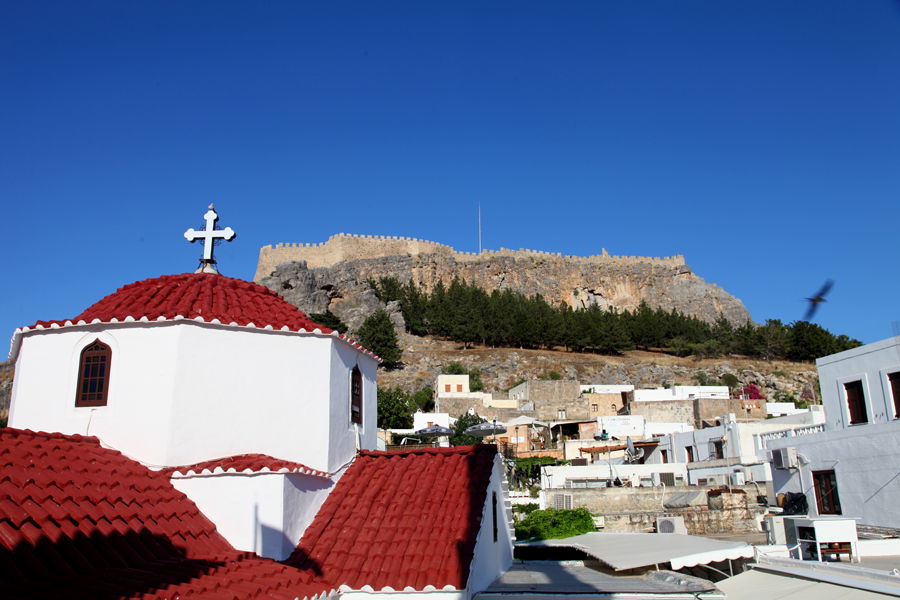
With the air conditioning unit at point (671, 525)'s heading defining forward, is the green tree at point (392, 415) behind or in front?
behind

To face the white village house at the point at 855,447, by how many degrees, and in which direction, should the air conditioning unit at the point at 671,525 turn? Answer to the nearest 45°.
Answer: approximately 135° to its left

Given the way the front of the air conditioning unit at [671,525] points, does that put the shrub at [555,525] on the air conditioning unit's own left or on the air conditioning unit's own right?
on the air conditioning unit's own right

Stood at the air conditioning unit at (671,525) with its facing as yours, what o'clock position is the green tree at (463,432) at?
The green tree is roughly at 5 o'clock from the air conditioning unit.

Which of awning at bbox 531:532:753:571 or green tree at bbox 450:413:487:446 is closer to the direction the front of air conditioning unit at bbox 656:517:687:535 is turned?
the awning

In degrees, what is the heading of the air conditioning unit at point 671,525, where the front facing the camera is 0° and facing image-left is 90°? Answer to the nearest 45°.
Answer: approximately 0°

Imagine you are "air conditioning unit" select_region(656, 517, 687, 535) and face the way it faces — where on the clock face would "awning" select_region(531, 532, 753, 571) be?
The awning is roughly at 12 o'clock from the air conditioning unit.

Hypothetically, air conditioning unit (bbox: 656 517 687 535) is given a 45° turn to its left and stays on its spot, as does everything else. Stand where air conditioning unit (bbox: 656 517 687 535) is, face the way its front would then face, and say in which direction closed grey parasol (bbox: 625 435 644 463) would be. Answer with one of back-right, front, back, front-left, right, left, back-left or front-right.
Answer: back-left

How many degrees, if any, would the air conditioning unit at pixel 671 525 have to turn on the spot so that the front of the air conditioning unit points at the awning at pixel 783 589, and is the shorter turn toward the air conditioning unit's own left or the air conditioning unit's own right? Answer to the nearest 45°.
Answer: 0° — it already faces it

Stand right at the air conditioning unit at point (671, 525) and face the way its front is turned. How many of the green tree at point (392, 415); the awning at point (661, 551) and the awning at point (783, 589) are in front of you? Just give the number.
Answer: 2
